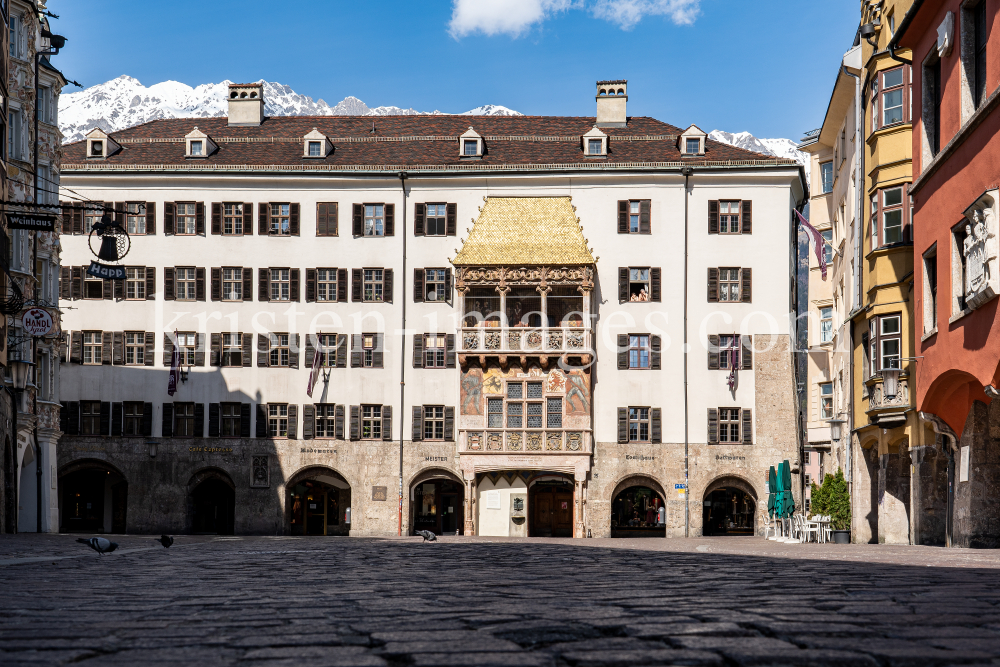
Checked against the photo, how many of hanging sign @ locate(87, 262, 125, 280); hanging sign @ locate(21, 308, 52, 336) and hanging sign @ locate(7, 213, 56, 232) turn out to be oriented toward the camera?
3

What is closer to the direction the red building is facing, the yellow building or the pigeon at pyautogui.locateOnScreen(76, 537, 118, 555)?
the pigeon

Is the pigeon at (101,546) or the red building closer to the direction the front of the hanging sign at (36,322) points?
the pigeon

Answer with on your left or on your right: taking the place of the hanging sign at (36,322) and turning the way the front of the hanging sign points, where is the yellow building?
on your left

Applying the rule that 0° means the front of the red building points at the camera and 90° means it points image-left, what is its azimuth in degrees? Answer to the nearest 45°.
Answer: approximately 45°

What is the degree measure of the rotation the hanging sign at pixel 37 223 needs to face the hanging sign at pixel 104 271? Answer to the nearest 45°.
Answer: approximately 180°

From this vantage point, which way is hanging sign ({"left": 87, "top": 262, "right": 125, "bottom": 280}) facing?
toward the camera

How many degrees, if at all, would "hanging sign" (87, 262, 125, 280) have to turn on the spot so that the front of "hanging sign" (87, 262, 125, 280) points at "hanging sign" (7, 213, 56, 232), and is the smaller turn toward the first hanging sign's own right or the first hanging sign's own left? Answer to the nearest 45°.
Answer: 0° — it already faces it

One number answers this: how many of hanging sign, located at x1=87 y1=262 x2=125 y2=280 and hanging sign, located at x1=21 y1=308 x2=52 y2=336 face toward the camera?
2

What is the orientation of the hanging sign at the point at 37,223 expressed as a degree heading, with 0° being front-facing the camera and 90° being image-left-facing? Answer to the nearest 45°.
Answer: approximately 0°

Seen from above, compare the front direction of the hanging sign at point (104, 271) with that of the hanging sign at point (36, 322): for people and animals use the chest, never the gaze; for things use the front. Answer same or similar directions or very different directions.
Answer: same or similar directions

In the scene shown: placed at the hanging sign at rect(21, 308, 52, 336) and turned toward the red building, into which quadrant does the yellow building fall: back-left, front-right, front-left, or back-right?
front-left

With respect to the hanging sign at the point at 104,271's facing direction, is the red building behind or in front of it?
in front

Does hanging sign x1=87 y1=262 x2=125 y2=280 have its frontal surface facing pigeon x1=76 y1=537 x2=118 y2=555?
yes

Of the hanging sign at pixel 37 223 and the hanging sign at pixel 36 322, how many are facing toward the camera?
2

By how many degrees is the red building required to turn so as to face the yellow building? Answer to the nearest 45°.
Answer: approximately 135° to its right
